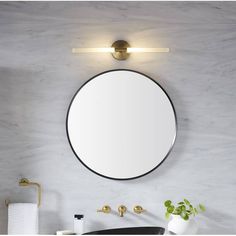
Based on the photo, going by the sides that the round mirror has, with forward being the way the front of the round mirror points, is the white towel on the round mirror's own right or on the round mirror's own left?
on the round mirror's own right

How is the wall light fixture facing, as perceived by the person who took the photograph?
facing the viewer

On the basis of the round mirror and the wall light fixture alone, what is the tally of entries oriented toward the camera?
2

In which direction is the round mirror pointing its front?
toward the camera
